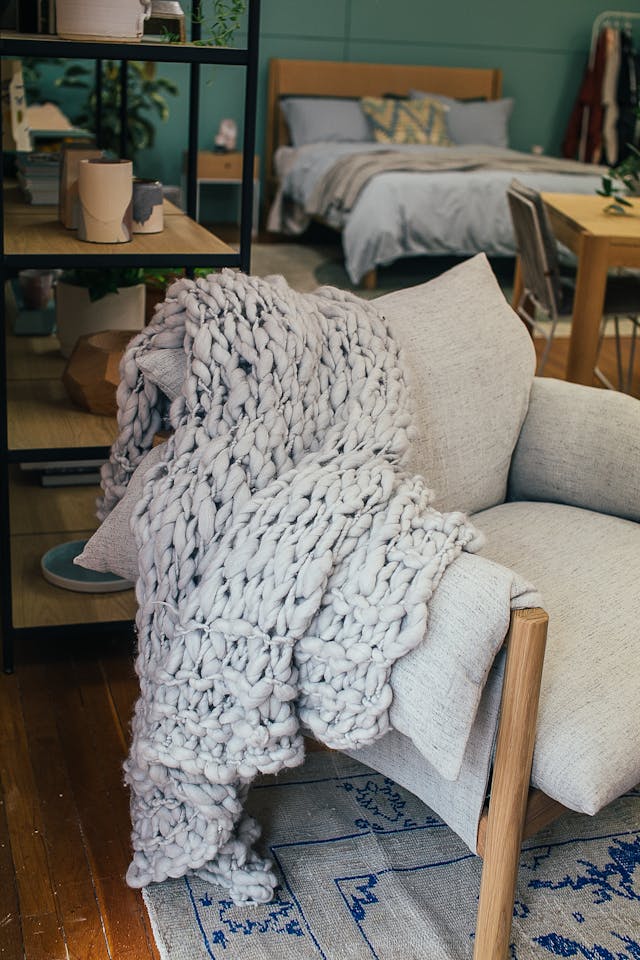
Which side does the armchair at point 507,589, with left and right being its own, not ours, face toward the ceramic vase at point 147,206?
back

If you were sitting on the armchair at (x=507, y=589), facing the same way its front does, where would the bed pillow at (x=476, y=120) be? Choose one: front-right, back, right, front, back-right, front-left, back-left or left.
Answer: back-left

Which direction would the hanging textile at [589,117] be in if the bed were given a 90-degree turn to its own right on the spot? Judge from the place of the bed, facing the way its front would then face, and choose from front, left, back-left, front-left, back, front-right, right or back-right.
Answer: back

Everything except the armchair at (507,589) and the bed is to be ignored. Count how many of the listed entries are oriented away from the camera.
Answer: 0

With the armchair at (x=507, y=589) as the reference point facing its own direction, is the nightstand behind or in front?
behind

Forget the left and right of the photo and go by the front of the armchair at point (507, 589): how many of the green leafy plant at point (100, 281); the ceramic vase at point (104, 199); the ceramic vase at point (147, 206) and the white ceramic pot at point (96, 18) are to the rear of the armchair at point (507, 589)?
4

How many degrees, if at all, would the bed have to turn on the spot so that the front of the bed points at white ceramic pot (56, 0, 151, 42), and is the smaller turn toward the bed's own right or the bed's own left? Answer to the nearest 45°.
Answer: approximately 45° to the bed's own right

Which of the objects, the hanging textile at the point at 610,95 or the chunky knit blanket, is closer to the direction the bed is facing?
the chunky knit blanket

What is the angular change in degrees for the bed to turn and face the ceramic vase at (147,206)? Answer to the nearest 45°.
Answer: approximately 45° to its right

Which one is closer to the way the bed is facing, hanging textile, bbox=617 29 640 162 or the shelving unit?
the shelving unit

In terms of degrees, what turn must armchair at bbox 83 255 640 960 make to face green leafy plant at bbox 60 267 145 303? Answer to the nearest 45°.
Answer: approximately 180°

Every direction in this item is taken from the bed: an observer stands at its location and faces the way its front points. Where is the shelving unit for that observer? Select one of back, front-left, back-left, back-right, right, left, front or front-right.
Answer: front-right

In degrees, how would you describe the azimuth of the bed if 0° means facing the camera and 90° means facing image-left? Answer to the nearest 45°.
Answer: approximately 315°

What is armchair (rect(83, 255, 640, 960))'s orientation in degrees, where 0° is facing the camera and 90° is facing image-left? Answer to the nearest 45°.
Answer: approximately 315°
